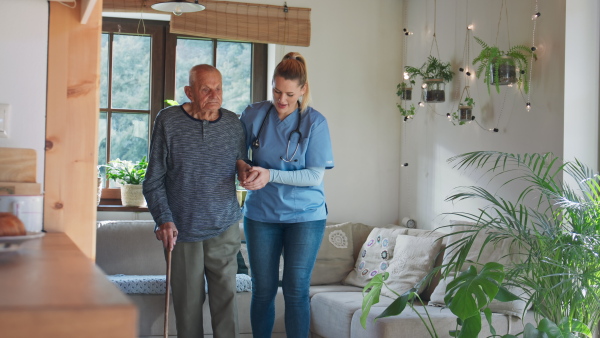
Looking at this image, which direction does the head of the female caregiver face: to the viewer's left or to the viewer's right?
to the viewer's left

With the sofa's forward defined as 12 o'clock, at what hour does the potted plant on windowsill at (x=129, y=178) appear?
The potted plant on windowsill is roughly at 4 o'clock from the sofa.

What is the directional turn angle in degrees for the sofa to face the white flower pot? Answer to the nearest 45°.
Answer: approximately 135° to its right

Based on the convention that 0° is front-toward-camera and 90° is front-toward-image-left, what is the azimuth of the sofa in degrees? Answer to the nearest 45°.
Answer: approximately 0°

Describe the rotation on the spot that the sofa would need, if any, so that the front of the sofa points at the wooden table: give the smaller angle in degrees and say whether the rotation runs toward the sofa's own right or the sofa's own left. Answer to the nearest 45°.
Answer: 0° — it already faces it

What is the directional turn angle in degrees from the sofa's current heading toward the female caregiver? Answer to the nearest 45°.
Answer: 0° — it already faces them
